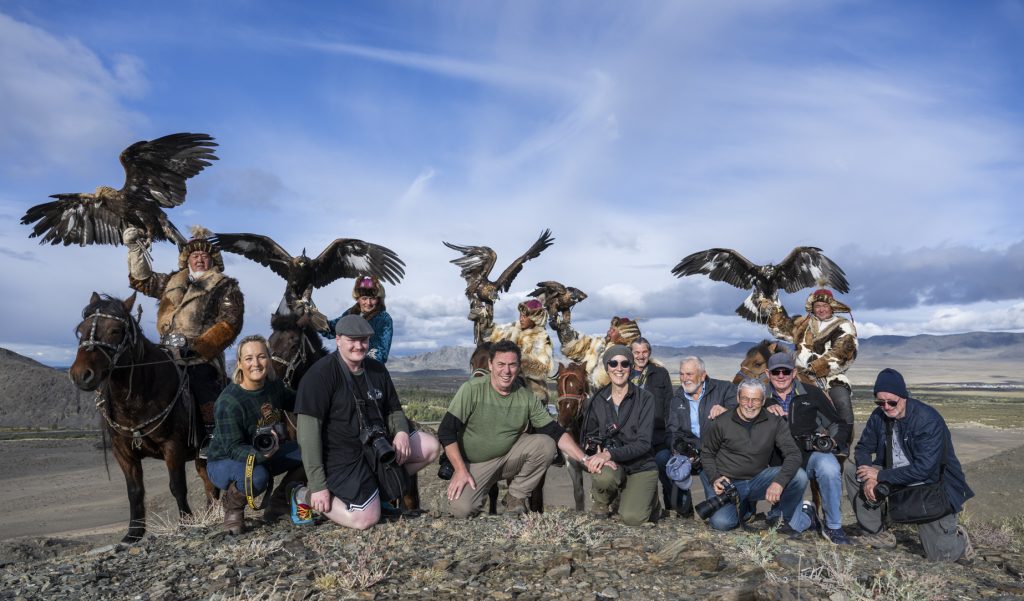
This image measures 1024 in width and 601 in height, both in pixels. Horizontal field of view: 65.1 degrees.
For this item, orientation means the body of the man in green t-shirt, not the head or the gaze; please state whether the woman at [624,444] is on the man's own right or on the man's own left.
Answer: on the man's own left

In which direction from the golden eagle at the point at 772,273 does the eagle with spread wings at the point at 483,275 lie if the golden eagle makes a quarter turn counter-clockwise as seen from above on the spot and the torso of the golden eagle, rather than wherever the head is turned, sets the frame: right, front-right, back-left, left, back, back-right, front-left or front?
back-right

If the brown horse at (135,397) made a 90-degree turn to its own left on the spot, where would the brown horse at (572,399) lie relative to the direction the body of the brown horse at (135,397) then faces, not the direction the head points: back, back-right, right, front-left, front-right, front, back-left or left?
front-left

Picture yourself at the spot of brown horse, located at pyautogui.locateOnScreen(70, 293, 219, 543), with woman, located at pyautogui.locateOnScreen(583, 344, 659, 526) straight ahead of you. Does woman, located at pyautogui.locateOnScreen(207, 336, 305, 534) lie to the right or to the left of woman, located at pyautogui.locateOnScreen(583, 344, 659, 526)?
right

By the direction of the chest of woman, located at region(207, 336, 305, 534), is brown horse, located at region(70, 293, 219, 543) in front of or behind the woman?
behind

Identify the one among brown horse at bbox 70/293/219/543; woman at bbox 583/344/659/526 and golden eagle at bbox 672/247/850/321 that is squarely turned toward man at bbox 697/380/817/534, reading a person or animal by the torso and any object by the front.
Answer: the golden eagle

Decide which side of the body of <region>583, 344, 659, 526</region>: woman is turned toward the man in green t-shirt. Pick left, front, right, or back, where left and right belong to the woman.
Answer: right
